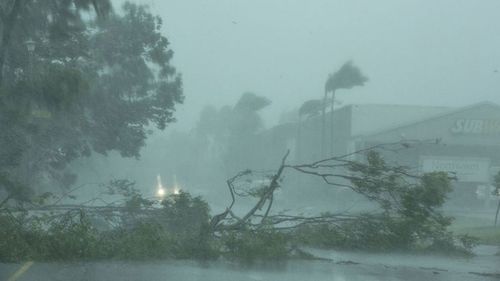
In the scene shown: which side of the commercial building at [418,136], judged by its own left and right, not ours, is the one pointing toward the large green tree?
front
